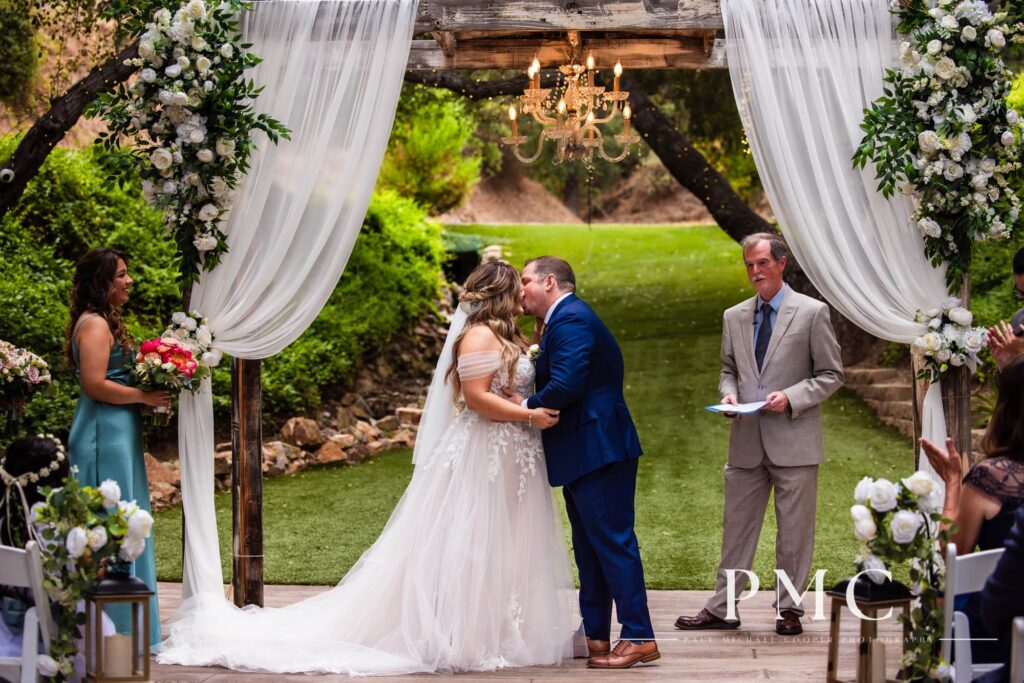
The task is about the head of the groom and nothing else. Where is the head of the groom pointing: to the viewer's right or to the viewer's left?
to the viewer's left

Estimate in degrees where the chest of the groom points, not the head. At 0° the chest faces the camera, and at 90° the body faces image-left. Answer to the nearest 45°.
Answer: approximately 90°

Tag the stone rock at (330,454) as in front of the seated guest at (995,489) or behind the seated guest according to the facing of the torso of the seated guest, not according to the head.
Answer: in front

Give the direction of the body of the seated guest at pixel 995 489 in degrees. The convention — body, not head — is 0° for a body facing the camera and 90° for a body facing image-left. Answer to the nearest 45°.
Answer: approximately 135°

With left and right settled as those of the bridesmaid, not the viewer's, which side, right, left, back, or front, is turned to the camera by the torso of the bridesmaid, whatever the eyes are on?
right

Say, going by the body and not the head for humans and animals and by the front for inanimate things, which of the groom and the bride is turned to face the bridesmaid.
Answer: the groom

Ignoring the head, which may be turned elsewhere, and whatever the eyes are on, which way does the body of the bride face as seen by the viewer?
to the viewer's right

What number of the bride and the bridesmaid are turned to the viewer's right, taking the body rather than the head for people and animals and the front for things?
2

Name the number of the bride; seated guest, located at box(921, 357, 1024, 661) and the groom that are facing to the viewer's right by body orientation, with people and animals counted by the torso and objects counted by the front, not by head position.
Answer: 1

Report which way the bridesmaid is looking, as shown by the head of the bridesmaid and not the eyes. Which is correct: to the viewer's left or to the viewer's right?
to the viewer's right

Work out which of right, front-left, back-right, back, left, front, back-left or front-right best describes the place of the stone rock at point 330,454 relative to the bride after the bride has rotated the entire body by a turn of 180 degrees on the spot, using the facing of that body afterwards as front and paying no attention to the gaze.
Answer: right

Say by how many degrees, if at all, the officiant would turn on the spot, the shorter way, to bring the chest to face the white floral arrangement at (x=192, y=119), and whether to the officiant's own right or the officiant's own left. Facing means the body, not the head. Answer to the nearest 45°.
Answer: approximately 45° to the officiant's own right

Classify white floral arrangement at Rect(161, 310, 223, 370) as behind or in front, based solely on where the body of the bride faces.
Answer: behind

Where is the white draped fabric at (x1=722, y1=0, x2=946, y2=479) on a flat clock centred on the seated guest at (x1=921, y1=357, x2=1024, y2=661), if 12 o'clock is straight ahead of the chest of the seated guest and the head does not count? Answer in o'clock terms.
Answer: The white draped fabric is roughly at 1 o'clock from the seated guest.

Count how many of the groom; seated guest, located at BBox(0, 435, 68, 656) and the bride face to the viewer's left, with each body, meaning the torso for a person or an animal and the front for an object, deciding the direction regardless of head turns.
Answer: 1

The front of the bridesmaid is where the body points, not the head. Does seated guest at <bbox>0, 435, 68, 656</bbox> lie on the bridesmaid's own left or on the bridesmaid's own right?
on the bridesmaid's own right

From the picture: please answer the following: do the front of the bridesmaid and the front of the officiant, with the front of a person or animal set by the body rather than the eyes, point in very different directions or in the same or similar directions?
very different directions

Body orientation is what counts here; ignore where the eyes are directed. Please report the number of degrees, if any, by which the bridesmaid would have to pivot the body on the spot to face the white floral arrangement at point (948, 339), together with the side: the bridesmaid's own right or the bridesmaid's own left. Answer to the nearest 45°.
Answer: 0° — they already face it
